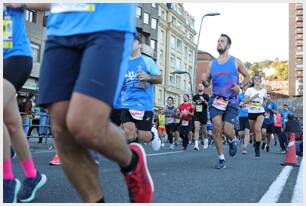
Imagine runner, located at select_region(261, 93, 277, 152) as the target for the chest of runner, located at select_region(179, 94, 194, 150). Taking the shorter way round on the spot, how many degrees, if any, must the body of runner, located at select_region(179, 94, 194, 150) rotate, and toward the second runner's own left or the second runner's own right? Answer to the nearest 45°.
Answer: approximately 90° to the second runner's own left

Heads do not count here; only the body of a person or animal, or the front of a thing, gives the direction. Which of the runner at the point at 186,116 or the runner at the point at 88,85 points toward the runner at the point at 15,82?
the runner at the point at 186,116

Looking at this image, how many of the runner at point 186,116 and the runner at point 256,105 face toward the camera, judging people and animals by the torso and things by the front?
2

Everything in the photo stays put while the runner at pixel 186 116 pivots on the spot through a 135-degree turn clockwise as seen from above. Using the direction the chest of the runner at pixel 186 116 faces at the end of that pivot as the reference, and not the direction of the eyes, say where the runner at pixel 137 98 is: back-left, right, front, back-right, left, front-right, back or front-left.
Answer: back-left

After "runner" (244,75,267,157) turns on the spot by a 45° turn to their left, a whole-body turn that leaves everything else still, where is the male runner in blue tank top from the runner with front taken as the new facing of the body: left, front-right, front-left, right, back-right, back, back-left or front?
front-right

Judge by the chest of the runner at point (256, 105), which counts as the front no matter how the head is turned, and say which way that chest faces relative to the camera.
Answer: toward the camera

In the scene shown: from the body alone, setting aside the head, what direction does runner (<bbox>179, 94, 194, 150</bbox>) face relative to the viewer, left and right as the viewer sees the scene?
facing the viewer

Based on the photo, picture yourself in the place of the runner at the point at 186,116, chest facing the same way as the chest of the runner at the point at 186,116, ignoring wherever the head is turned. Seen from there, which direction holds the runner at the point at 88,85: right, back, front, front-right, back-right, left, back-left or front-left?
front

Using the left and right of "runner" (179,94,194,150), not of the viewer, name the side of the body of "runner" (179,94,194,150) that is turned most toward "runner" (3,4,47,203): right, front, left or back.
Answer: front

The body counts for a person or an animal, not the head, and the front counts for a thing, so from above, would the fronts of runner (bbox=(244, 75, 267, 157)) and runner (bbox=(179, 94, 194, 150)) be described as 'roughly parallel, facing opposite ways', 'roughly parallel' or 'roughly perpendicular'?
roughly parallel

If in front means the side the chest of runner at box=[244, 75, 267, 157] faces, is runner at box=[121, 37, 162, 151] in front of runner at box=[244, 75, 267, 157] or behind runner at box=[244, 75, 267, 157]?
in front
